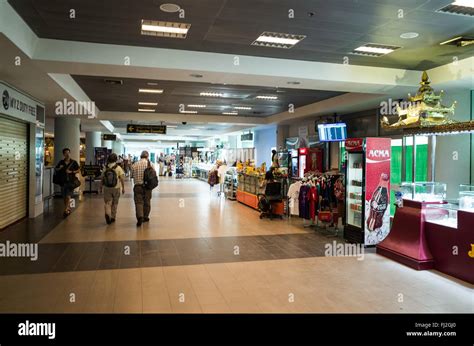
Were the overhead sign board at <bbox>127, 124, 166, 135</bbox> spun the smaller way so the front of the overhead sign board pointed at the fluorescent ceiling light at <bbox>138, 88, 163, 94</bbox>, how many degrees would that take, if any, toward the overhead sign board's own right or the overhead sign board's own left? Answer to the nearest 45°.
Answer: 0° — it already faces it

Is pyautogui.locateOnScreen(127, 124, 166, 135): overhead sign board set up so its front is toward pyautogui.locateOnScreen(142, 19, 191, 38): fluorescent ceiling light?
yes

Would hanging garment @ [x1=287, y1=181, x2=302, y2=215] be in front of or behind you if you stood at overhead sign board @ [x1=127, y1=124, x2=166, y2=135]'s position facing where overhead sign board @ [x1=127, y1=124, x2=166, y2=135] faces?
in front

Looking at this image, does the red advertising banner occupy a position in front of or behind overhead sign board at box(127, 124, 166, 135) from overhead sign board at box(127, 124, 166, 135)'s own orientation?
in front

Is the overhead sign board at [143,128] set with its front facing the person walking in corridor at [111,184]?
yes

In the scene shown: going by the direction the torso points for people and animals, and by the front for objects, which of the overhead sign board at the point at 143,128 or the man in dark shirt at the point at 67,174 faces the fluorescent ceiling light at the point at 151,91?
the overhead sign board
